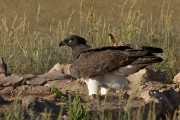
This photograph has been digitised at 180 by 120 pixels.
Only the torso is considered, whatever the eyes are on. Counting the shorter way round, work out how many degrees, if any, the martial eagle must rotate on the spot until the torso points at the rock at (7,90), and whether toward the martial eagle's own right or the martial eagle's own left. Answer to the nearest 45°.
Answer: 0° — it already faces it

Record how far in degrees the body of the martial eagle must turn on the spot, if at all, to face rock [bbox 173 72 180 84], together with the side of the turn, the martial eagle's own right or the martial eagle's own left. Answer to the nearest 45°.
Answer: approximately 135° to the martial eagle's own right

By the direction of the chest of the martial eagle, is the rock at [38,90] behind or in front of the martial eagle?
in front

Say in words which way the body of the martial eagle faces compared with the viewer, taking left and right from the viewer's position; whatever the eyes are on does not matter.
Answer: facing to the left of the viewer

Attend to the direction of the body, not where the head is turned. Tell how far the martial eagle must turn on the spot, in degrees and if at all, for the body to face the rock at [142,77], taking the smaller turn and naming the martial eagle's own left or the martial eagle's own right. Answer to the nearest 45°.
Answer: approximately 135° to the martial eagle's own right

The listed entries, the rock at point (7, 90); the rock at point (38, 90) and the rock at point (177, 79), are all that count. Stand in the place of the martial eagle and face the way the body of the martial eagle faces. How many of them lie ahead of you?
2
